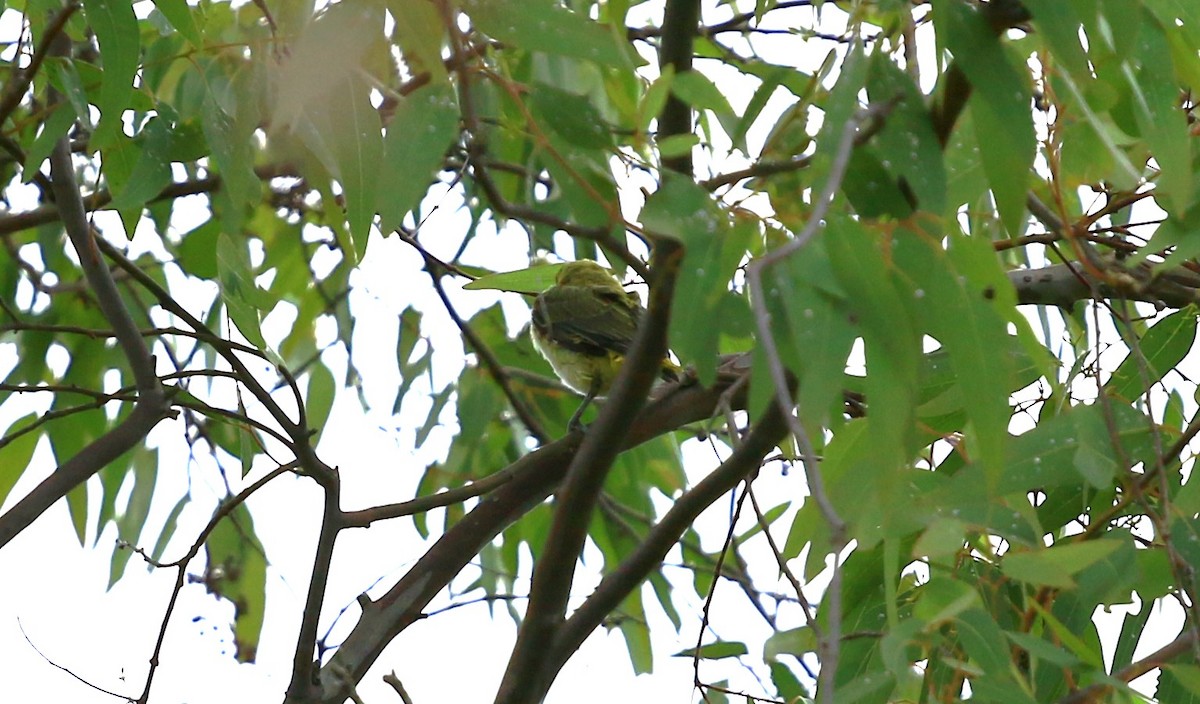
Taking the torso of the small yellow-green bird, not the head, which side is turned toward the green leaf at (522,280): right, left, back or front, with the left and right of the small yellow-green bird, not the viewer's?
left
